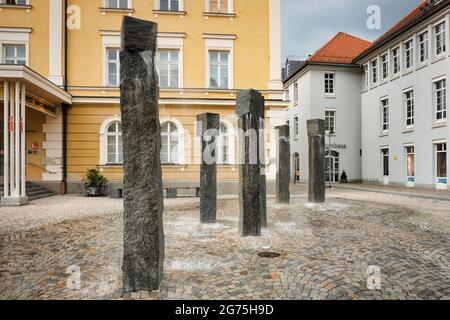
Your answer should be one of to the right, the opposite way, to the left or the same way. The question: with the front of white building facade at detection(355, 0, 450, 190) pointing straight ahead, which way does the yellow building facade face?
to the left

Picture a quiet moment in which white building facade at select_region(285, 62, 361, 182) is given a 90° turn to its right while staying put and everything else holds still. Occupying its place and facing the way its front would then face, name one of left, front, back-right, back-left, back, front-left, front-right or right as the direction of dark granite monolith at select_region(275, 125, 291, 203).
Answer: left

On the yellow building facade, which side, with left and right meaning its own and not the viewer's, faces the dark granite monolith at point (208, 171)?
front

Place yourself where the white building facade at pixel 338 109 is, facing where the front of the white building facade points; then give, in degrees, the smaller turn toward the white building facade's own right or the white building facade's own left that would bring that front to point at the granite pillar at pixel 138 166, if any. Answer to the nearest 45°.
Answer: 0° — it already faces it

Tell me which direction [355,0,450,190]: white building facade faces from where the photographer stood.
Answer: facing the viewer and to the left of the viewer

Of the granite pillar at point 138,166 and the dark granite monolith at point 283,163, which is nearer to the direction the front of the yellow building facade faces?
the granite pillar

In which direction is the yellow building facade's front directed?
toward the camera

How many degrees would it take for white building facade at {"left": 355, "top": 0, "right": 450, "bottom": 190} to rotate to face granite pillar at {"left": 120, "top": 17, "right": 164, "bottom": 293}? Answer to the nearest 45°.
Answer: approximately 45° to its left

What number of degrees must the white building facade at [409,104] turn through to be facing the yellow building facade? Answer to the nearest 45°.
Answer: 0° — it already faces it

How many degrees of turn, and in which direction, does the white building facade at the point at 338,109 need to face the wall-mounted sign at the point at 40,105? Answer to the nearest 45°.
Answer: approximately 45° to its right

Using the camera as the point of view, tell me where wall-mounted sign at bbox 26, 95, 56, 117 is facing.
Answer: facing the viewer and to the right of the viewer

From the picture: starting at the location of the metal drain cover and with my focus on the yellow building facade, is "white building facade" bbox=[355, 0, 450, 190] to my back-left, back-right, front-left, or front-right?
front-right

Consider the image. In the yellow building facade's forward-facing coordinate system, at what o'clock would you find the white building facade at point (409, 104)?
The white building facade is roughly at 9 o'clock from the yellow building facade.

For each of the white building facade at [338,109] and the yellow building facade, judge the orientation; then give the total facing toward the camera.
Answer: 2

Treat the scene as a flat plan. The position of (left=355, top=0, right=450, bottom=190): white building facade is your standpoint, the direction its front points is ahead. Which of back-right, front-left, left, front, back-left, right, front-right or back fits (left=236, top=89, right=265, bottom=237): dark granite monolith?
front-left

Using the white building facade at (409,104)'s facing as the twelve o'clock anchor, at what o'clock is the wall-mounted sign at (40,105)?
The wall-mounted sign is roughly at 12 o'clock from the white building facade.
